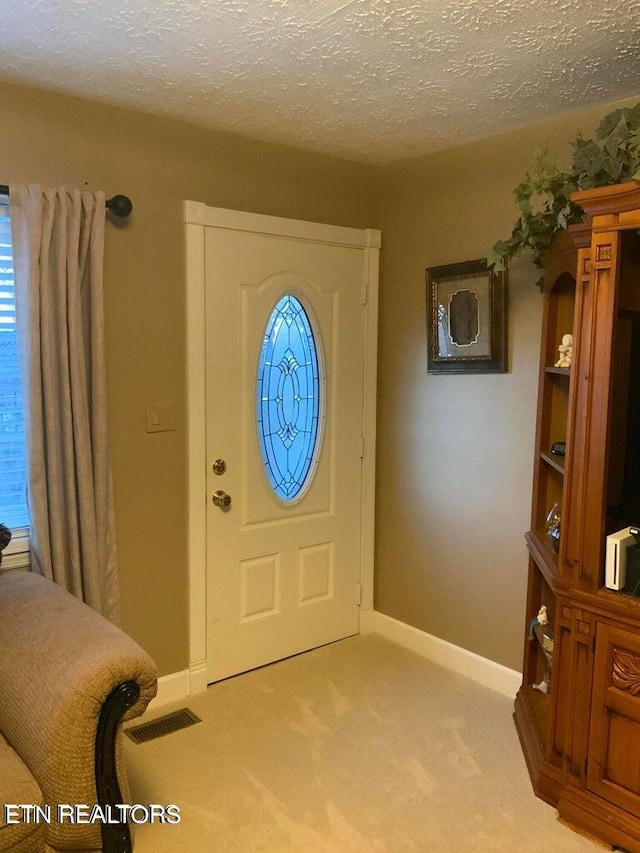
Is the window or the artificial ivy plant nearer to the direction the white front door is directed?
the artificial ivy plant

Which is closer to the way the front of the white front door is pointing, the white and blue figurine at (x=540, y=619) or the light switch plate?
the white and blue figurine

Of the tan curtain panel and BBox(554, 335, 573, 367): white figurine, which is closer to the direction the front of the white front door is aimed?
the white figurine

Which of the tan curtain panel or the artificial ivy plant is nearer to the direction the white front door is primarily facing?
the artificial ivy plant

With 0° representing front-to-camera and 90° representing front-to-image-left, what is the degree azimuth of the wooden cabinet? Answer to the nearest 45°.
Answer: approximately 45°

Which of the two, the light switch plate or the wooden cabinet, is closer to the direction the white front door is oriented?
the wooden cabinet

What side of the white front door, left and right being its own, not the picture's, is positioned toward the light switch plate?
right

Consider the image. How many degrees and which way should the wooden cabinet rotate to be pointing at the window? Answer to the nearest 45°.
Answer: approximately 45° to its right

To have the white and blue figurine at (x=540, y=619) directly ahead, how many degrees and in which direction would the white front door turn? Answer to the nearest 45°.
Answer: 0° — it already faces it

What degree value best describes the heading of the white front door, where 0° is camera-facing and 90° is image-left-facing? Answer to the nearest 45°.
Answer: approximately 315°
